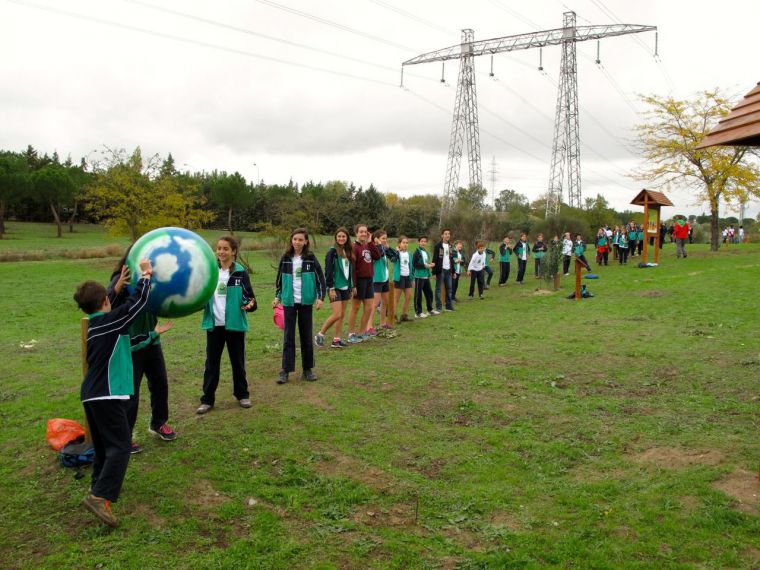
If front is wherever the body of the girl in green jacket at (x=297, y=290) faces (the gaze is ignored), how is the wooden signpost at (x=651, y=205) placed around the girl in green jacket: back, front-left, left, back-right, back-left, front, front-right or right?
back-left

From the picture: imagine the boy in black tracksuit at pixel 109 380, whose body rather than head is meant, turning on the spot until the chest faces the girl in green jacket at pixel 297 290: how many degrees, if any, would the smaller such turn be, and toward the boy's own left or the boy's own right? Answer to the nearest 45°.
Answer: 0° — they already face them

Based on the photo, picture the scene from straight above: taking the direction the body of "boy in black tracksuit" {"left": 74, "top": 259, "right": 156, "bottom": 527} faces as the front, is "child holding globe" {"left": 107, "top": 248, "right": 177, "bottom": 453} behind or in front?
in front

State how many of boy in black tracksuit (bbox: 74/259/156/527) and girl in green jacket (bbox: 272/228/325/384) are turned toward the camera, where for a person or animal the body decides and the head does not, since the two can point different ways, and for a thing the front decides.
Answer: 1

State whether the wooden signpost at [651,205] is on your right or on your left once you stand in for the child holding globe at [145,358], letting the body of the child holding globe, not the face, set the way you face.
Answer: on your left

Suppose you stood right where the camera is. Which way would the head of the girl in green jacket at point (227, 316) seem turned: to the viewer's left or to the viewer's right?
to the viewer's left

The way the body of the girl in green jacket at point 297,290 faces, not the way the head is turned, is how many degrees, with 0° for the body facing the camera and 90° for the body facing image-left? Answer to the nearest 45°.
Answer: approximately 0°

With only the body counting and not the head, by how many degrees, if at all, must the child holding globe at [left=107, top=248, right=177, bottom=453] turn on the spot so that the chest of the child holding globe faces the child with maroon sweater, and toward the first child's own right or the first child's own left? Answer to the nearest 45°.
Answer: approximately 90° to the first child's own left

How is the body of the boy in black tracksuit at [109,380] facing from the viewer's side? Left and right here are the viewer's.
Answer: facing away from the viewer and to the right of the viewer

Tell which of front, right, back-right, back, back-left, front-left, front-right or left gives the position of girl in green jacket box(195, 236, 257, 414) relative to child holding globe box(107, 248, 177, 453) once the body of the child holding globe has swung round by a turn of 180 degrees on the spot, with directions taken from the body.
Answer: right
